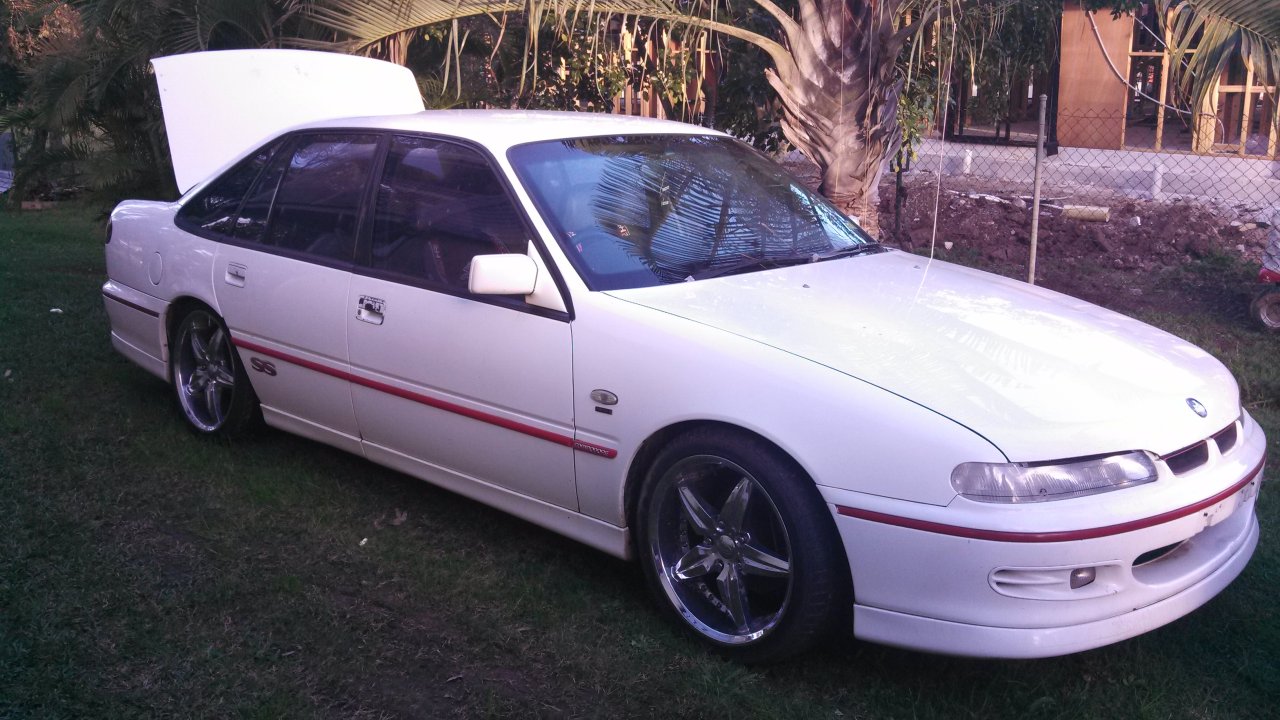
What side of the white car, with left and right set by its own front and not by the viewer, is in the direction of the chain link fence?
left

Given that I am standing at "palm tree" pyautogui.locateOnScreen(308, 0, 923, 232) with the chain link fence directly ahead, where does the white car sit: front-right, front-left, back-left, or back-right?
back-right

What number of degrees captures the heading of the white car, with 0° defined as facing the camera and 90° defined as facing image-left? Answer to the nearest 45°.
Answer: approximately 315°

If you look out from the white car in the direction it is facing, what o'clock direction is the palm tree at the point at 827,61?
The palm tree is roughly at 8 o'clock from the white car.
